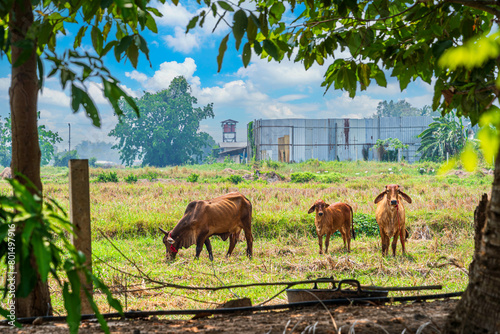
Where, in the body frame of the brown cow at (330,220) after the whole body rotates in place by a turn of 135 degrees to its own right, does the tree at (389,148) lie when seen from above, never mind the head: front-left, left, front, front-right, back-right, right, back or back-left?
front

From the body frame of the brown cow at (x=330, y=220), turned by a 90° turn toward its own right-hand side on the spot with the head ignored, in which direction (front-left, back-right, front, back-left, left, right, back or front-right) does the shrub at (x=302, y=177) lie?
front-right

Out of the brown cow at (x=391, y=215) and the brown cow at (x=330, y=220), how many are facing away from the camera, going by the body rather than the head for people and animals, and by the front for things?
0

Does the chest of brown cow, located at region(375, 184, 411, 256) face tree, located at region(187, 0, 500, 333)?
yes

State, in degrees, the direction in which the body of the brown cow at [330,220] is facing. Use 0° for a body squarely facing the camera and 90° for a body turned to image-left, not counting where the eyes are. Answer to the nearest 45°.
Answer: approximately 45°

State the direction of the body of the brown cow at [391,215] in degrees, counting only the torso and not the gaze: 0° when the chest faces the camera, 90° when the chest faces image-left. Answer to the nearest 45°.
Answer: approximately 0°

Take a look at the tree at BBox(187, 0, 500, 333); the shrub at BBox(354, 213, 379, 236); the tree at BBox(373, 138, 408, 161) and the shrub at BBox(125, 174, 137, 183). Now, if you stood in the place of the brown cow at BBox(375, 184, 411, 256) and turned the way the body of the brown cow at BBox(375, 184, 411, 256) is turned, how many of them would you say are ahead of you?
1

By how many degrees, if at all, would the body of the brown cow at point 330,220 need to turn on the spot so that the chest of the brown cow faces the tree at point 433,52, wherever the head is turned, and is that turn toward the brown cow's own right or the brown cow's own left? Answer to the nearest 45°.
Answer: approximately 45° to the brown cow's own left

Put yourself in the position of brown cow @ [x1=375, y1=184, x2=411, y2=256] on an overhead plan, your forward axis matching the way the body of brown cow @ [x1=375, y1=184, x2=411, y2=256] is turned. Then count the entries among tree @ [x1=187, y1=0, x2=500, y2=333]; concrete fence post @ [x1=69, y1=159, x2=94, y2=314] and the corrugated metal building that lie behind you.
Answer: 1

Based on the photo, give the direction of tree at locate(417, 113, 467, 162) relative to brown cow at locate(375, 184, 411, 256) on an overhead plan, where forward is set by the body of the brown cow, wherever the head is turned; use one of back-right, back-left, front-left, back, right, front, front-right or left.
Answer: back
